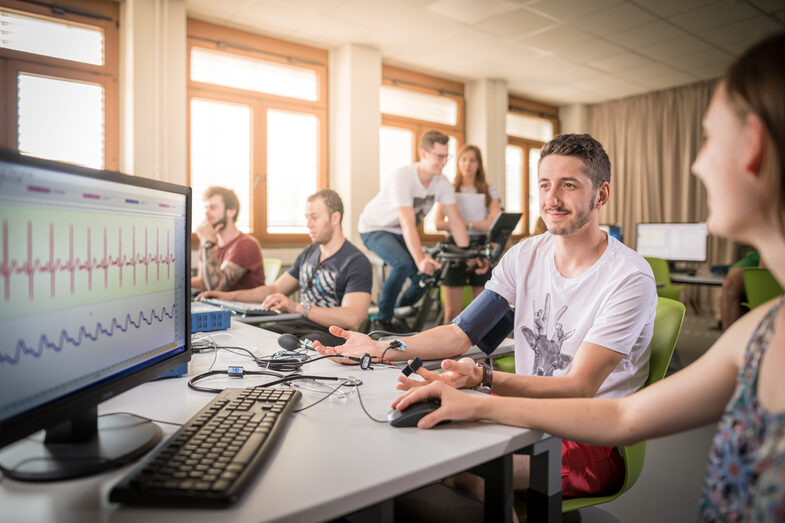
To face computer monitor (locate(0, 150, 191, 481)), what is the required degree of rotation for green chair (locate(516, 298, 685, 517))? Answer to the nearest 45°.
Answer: approximately 45° to its left

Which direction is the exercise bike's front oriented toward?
to the viewer's right

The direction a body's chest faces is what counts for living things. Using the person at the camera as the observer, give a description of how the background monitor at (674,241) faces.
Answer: facing the viewer

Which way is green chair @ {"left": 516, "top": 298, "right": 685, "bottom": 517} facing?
to the viewer's left

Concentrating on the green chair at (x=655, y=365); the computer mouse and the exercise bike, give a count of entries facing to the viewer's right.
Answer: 1

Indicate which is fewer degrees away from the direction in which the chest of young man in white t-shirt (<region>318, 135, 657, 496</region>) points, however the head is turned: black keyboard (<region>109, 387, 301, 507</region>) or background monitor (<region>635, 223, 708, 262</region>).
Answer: the black keyboard

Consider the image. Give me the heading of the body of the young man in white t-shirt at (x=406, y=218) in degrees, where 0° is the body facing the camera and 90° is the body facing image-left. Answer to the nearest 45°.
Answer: approximately 315°

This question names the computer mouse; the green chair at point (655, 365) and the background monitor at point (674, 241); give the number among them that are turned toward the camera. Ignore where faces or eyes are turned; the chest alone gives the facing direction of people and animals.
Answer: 1

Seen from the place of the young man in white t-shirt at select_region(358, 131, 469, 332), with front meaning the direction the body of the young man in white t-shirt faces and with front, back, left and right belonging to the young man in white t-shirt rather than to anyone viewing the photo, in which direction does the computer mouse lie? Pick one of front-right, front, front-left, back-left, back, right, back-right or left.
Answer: front-right

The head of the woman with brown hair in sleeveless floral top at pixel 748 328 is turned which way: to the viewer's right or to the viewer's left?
to the viewer's left

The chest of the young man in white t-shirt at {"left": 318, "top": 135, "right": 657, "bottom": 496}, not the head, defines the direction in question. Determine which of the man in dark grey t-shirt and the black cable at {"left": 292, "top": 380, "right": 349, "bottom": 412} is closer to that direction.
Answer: the black cable

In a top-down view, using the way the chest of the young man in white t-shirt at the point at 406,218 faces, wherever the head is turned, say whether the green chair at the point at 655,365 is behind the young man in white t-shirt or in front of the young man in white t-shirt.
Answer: in front

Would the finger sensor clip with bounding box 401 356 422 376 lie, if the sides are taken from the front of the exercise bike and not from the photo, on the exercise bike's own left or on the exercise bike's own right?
on the exercise bike's own right

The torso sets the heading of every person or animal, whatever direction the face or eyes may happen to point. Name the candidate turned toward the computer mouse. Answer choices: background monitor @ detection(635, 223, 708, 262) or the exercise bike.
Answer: the background monitor

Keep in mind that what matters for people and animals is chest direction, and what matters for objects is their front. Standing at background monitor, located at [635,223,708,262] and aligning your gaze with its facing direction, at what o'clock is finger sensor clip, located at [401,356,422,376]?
The finger sensor clip is roughly at 12 o'clock from the background monitor.

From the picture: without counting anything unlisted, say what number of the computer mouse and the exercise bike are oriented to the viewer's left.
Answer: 1
